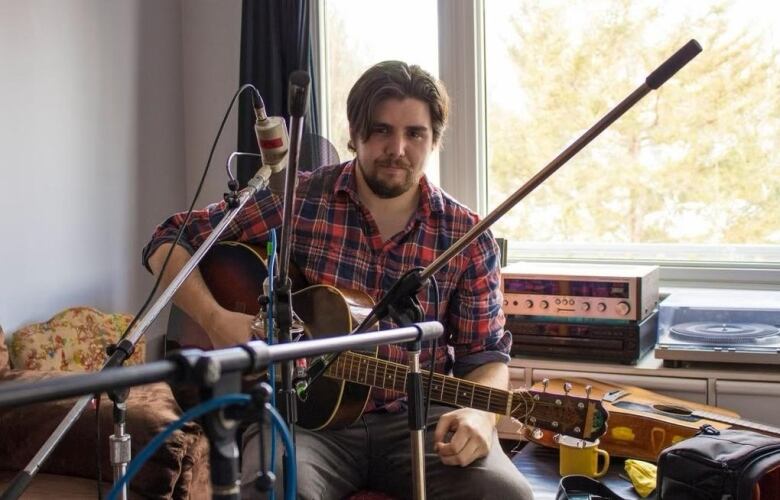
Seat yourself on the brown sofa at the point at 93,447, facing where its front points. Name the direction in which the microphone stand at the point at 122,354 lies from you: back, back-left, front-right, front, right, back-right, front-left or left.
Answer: front-right

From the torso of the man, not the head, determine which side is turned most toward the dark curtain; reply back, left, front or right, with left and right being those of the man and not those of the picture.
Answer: back

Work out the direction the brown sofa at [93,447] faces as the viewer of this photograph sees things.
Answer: facing the viewer and to the right of the viewer

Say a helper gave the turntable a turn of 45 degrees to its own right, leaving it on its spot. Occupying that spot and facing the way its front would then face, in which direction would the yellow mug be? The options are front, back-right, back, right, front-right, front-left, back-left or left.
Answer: front

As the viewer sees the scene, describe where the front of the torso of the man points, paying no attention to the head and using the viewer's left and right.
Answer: facing the viewer

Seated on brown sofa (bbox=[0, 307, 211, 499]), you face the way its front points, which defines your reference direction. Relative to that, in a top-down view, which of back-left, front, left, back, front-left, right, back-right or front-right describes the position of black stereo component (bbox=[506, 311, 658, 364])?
front-left

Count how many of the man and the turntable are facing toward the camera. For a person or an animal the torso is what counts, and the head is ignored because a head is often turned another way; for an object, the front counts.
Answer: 2

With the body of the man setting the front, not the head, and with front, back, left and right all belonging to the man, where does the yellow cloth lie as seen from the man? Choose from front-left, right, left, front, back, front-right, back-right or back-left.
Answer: left

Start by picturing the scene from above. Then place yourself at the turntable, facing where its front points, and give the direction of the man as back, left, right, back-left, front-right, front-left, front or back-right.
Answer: front-right

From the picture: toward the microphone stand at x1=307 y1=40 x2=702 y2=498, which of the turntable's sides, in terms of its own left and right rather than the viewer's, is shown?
front

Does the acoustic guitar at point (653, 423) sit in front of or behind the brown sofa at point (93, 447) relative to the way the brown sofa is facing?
in front
